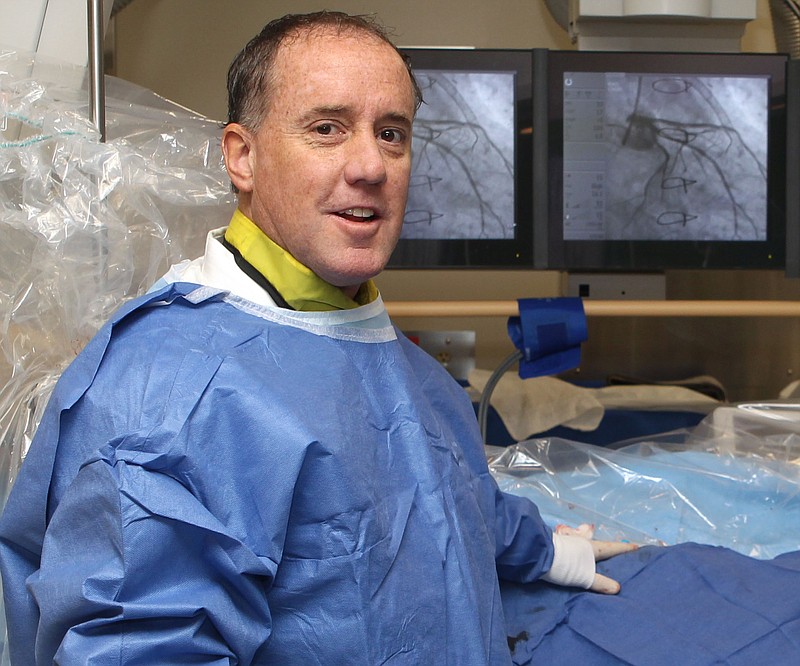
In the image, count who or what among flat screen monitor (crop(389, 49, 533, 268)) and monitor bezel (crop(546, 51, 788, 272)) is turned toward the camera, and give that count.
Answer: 2

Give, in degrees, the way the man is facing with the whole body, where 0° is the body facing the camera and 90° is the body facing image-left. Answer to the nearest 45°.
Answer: approximately 315°

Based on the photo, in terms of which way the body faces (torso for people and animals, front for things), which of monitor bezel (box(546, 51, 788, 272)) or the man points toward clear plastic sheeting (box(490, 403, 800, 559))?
the monitor bezel

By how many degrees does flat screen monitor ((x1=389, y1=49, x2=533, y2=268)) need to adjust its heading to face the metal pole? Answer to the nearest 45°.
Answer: approximately 45° to its right

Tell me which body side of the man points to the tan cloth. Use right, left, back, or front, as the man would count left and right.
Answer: left

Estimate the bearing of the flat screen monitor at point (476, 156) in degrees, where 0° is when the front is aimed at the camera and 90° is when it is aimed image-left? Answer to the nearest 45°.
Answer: approximately 0°

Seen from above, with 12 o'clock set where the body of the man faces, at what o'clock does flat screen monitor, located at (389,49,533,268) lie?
The flat screen monitor is roughly at 8 o'clock from the man.

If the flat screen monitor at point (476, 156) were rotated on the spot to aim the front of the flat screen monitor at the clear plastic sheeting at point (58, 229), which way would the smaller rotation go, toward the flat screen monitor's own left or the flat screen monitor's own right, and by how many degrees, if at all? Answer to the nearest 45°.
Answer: approximately 45° to the flat screen monitor's own right
